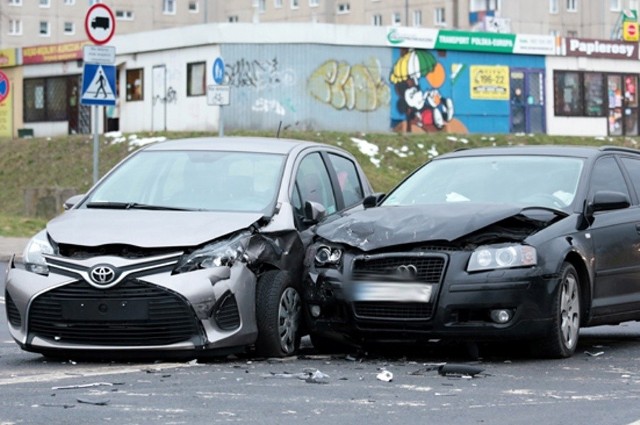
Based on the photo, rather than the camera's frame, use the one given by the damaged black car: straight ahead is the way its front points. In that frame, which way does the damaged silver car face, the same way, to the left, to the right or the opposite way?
the same way

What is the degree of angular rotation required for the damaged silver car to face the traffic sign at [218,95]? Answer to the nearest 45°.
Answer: approximately 135° to its right

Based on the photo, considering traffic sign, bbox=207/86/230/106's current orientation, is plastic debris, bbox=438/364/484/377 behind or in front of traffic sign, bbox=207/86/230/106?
in front

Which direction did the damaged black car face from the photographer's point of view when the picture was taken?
facing the viewer and to the left of the viewer

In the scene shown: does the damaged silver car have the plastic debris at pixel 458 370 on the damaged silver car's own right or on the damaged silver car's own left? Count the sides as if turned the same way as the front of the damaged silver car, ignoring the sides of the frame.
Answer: on the damaged silver car's own left

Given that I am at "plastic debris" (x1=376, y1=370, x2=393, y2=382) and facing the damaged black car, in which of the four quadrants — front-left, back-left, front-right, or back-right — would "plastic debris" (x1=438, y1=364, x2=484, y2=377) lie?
front-right

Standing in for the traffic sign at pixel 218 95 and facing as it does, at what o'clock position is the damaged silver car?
The damaged silver car is roughly at 12 o'clock from the traffic sign.

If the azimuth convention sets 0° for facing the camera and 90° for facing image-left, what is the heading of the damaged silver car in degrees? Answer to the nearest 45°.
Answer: approximately 45°

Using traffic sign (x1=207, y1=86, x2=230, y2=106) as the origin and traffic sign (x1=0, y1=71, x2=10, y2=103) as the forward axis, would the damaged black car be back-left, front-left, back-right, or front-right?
back-left

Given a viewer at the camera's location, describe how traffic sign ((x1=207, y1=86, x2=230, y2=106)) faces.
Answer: facing the viewer

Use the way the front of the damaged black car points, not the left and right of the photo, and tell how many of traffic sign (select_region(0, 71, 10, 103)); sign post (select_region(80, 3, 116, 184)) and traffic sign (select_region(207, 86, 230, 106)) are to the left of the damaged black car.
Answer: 0

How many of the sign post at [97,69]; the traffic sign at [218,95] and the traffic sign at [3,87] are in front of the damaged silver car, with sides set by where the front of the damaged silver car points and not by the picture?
0

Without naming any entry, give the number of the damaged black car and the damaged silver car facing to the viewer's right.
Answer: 0
